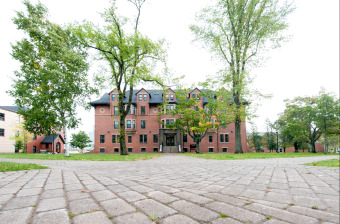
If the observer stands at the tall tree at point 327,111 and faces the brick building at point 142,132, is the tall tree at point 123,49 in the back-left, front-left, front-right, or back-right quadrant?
front-left

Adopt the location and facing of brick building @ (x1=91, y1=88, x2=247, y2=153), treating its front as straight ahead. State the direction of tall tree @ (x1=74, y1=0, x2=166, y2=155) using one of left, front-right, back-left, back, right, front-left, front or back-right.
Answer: front

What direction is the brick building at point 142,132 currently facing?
toward the camera

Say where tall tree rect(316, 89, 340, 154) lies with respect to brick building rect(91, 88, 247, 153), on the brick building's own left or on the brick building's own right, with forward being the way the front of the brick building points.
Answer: on the brick building's own left
